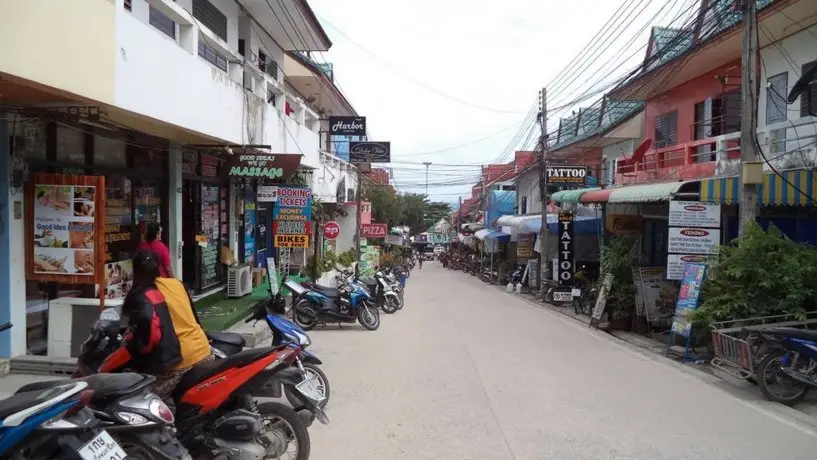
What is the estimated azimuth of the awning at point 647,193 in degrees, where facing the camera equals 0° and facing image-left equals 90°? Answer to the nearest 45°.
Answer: approximately 45°

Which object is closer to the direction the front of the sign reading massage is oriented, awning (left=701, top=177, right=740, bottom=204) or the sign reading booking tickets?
the awning

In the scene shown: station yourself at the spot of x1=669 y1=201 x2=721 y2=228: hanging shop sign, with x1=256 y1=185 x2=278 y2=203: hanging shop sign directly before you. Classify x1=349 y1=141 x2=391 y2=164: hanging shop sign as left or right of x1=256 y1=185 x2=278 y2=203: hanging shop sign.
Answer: right

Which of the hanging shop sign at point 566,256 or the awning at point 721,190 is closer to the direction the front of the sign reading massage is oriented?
the awning

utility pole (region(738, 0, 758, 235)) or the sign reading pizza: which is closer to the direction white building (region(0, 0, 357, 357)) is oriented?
the utility pole

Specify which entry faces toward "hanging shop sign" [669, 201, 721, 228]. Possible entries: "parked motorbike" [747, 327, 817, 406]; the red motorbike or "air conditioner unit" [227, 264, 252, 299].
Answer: the air conditioner unit

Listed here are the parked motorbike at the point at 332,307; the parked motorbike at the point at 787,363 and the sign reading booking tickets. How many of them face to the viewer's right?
2
